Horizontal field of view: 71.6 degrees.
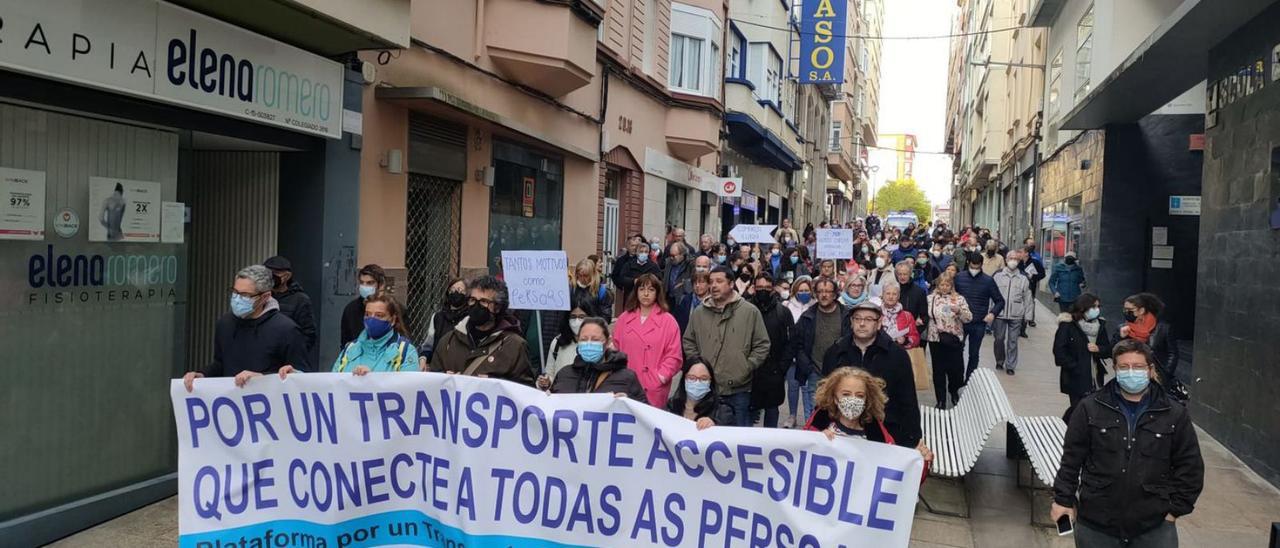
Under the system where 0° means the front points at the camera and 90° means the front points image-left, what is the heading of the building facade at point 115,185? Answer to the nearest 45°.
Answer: approximately 315°

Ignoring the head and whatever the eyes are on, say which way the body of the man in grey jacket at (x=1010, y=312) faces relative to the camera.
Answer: toward the camera

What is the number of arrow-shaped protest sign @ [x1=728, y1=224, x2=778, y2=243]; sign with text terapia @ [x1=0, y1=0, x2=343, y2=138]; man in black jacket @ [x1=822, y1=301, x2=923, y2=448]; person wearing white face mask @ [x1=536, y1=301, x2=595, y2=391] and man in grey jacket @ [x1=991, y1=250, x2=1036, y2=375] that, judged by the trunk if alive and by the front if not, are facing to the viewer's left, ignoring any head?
0

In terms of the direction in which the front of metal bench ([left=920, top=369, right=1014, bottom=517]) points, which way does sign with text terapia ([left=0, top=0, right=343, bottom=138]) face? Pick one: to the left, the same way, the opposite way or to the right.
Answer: the opposite way

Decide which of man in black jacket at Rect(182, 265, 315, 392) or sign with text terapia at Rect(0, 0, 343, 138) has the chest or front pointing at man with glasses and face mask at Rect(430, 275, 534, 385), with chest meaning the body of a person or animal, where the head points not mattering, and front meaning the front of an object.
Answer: the sign with text terapia

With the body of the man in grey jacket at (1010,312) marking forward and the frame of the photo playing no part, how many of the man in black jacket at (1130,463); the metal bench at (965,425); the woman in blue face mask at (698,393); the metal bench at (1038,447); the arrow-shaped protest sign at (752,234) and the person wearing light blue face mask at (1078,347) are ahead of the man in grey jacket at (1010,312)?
5

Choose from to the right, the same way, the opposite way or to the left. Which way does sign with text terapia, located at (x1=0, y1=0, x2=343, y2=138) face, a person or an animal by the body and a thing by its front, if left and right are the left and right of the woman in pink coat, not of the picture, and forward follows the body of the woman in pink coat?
to the left

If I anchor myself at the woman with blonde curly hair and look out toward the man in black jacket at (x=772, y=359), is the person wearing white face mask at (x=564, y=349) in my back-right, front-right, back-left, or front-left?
front-left

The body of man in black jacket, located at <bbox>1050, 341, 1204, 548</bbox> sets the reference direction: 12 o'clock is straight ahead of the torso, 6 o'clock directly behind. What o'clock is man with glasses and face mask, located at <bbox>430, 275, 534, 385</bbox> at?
The man with glasses and face mask is roughly at 3 o'clock from the man in black jacket.

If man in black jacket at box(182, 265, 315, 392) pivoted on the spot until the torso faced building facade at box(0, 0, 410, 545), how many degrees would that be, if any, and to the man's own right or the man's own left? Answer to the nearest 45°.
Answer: approximately 90° to the man's own right

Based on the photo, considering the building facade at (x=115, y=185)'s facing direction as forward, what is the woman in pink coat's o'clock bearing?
The woman in pink coat is roughly at 11 o'clock from the building facade.

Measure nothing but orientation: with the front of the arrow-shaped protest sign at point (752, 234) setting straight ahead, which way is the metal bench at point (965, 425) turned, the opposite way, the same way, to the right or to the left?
to the right

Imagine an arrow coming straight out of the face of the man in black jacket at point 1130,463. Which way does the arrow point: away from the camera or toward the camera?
toward the camera

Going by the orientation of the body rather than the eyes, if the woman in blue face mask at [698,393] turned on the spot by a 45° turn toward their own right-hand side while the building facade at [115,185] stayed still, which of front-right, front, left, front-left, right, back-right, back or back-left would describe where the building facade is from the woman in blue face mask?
front-right

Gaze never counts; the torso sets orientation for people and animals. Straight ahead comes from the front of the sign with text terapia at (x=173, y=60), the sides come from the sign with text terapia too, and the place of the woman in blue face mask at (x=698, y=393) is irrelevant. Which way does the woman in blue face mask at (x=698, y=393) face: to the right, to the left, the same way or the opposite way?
to the right

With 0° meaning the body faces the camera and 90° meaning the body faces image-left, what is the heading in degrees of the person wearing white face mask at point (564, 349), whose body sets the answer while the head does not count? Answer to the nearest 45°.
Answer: approximately 0°

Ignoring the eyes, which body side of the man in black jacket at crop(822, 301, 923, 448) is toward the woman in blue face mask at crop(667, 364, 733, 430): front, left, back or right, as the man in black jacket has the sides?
right

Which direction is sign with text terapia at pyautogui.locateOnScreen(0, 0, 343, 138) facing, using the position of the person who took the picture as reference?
facing the viewer and to the right of the viewer

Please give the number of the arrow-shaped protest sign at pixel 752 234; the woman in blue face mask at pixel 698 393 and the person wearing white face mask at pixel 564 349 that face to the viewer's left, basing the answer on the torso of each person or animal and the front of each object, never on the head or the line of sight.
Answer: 0
